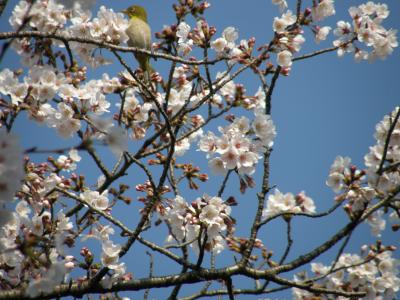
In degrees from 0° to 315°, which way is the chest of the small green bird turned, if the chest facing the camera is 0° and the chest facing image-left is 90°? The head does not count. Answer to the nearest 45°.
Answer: approximately 45°
